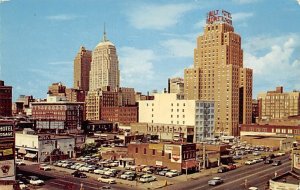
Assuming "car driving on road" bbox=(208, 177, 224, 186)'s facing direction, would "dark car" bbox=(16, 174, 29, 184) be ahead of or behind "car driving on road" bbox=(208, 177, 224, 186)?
ahead

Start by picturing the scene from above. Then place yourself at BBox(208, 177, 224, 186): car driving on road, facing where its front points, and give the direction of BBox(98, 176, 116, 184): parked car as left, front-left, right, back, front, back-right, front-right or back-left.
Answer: front-right

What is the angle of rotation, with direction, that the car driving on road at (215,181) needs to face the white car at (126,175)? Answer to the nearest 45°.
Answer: approximately 45° to its right

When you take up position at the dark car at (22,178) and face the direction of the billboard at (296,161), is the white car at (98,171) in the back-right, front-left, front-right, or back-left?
front-left

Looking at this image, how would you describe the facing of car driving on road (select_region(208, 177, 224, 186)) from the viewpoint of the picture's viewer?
facing the viewer and to the left of the viewer

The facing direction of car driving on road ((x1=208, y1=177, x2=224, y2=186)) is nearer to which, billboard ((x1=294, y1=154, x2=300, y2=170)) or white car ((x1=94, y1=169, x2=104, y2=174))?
the white car
